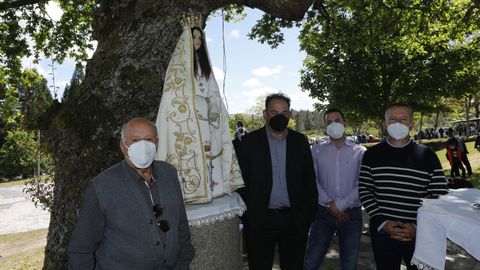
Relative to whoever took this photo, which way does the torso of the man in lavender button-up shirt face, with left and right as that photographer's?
facing the viewer

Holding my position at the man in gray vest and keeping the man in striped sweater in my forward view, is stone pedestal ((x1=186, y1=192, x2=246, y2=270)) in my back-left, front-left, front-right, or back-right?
front-left

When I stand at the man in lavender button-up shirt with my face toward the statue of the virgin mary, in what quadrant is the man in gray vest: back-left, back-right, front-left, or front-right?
front-left

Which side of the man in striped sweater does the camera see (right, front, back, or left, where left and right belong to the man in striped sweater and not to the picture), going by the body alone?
front

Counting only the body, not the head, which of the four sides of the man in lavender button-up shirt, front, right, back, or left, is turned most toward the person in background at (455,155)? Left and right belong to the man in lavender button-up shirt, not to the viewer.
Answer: back

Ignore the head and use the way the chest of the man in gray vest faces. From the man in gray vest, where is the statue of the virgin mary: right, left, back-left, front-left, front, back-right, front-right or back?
left

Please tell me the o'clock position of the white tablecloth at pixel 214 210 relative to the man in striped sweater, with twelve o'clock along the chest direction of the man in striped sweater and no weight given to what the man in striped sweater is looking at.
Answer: The white tablecloth is roughly at 2 o'clock from the man in striped sweater.

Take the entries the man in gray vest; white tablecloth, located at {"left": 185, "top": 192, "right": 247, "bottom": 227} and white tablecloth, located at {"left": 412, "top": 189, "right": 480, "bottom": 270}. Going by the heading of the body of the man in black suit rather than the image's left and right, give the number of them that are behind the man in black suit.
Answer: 0

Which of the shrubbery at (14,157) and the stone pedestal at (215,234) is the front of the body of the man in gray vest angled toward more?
the stone pedestal

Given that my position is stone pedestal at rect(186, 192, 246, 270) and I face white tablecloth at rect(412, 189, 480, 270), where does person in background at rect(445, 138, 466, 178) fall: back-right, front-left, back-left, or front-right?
front-left

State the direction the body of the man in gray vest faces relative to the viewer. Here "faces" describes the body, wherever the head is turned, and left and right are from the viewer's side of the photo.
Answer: facing the viewer and to the right of the viewer

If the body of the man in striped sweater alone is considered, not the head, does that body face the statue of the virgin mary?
no

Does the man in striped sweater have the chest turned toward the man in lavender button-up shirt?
no

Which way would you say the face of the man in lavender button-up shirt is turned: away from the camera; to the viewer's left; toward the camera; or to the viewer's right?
toward the camera

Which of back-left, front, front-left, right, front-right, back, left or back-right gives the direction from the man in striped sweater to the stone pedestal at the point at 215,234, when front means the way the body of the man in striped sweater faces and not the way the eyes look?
front-right

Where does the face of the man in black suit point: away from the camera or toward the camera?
toward the camera

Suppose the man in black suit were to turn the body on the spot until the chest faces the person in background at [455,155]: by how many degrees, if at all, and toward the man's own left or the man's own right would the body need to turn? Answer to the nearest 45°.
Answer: approximately 135° to the man's own left
